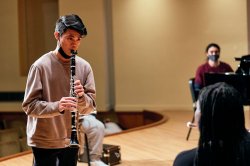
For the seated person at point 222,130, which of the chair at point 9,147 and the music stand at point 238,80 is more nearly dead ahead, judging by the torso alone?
the music stand

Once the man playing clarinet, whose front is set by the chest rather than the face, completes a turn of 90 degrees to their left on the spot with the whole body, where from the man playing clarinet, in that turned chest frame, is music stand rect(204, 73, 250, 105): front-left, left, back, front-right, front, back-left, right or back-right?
front

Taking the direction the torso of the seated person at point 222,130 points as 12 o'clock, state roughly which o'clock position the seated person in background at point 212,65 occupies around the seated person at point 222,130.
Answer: the seated person in background at point 212,65 is roughly at 12 o'clock from the seated person at point 222,130.

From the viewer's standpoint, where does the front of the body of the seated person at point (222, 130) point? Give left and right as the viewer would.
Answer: facing away from the viewer

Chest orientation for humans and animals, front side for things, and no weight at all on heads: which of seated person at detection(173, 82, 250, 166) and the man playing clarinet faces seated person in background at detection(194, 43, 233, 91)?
seated person at detection(173, 82, 250, 166)

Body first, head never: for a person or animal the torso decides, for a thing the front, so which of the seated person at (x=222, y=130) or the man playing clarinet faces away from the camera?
the seated person

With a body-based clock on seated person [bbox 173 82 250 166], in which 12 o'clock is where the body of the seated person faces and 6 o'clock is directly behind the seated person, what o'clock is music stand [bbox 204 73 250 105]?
The music stand is roughly at 12 o'clock from the seated person.

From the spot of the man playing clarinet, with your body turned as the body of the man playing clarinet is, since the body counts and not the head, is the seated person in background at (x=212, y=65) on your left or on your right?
on your left

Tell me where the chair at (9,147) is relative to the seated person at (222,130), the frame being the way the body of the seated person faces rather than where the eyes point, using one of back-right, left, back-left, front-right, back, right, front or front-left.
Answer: front-left

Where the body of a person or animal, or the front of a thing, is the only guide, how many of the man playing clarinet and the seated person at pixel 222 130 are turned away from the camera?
1

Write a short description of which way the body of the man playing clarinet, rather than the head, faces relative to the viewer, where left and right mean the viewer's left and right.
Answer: facing the viewer and to the right of the viewer
